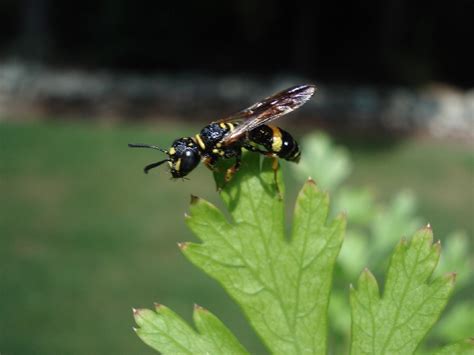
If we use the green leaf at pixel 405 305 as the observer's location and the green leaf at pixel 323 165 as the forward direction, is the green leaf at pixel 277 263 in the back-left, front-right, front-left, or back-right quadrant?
front-left

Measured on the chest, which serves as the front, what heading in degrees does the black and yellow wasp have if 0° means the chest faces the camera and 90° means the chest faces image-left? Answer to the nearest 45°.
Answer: approximately 90°

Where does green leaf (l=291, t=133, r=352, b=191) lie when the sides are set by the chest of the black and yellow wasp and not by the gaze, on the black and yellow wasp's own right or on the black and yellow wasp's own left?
on the black and yellow wasp's own right
